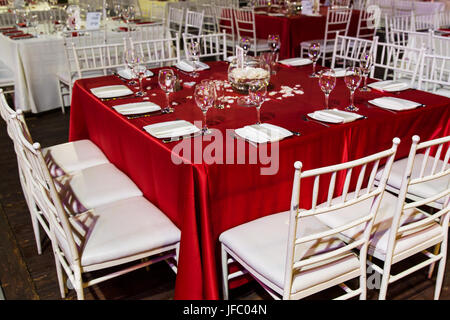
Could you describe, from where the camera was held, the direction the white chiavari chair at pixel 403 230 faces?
facing away from the viewer and to the left of the viewer

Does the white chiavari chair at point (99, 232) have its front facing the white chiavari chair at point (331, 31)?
yes

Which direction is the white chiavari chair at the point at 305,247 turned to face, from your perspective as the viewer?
facing away from the viewer and to the left of the viewer

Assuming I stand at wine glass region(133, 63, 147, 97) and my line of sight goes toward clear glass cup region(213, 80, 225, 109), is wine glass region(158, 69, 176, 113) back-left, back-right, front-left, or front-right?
front-right

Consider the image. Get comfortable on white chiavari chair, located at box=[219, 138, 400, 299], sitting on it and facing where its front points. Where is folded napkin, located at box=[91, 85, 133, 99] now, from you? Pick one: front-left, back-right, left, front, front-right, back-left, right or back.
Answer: front

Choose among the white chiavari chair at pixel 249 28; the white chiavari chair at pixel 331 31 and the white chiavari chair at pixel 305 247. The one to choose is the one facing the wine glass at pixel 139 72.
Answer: the white chiavari chair at pixel 305 247

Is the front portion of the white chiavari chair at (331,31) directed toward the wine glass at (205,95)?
no

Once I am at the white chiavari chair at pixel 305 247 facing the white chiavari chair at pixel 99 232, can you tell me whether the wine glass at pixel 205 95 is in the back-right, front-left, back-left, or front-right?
front-right

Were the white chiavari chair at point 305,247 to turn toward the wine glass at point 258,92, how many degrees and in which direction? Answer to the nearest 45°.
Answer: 0° — it already faces it

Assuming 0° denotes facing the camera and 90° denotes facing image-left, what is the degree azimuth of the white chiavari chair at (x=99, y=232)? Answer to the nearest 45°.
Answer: approximately 225°

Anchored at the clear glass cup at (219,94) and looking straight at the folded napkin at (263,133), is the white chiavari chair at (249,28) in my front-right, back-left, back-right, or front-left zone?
back-left

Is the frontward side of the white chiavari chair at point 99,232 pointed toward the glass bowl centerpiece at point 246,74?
yes

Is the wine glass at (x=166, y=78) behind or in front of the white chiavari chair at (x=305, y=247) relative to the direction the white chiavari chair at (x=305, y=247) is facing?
in front

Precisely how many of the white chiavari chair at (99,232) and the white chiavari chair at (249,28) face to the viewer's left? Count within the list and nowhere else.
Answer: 0

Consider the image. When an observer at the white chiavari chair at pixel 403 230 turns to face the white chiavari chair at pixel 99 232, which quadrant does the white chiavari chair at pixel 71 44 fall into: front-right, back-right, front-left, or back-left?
front-right

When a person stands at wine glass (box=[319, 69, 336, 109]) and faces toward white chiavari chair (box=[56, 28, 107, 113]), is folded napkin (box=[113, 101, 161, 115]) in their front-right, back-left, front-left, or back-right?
front-left
